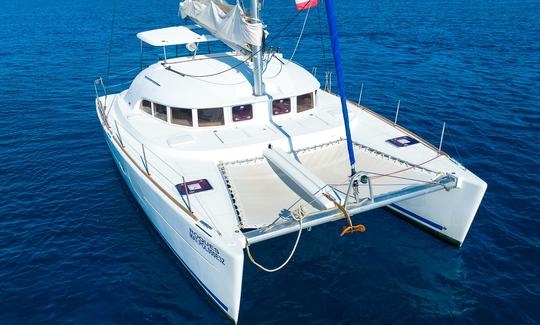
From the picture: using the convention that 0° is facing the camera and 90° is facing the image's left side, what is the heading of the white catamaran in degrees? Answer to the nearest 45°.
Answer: approximately 315°
